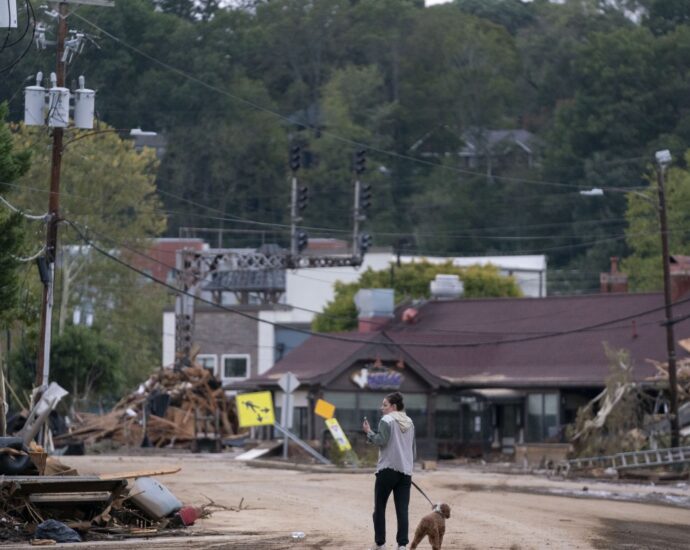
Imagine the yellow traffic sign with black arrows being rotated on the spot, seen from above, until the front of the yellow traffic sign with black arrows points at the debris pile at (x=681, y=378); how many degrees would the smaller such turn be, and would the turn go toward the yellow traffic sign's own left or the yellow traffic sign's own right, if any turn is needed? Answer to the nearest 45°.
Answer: approximately 90° to the yellow traffic sign's own left

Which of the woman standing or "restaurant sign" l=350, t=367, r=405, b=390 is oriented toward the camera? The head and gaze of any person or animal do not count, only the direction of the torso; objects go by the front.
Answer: the restaurant sign

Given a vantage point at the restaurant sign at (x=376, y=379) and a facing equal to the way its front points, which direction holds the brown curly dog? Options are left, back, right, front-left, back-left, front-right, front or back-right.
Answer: front

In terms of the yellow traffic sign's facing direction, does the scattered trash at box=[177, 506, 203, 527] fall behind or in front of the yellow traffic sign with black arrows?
in front

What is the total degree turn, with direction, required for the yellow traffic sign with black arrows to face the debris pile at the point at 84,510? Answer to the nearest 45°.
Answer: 0° — it already faces it

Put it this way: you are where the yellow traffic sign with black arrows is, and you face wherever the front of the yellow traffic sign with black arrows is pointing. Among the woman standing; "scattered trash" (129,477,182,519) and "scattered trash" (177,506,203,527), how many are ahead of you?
3

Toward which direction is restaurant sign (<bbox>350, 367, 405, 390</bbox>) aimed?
toward the camera

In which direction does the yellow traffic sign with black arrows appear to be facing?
toward the camera

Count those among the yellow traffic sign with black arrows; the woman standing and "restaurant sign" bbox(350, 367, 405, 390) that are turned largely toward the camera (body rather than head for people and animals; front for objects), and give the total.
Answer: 2

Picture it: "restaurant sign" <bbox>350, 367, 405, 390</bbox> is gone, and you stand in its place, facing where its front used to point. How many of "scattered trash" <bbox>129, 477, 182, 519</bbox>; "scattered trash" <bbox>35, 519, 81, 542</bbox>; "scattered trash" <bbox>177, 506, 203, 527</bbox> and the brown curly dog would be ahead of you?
4
